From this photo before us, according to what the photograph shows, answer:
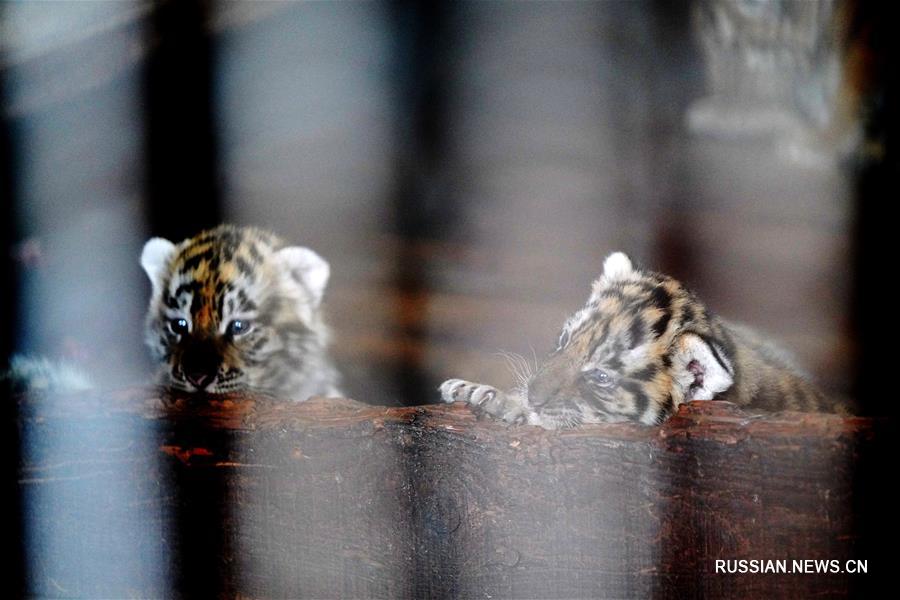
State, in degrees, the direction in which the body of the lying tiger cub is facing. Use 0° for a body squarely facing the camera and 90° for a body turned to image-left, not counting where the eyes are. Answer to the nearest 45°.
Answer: approximately 45°

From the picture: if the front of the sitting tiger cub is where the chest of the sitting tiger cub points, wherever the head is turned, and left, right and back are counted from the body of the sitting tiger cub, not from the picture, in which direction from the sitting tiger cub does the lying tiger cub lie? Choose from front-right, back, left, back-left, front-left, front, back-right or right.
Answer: left

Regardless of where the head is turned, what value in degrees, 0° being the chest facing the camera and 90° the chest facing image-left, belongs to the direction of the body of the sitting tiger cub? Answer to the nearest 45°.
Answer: approximately 45°
